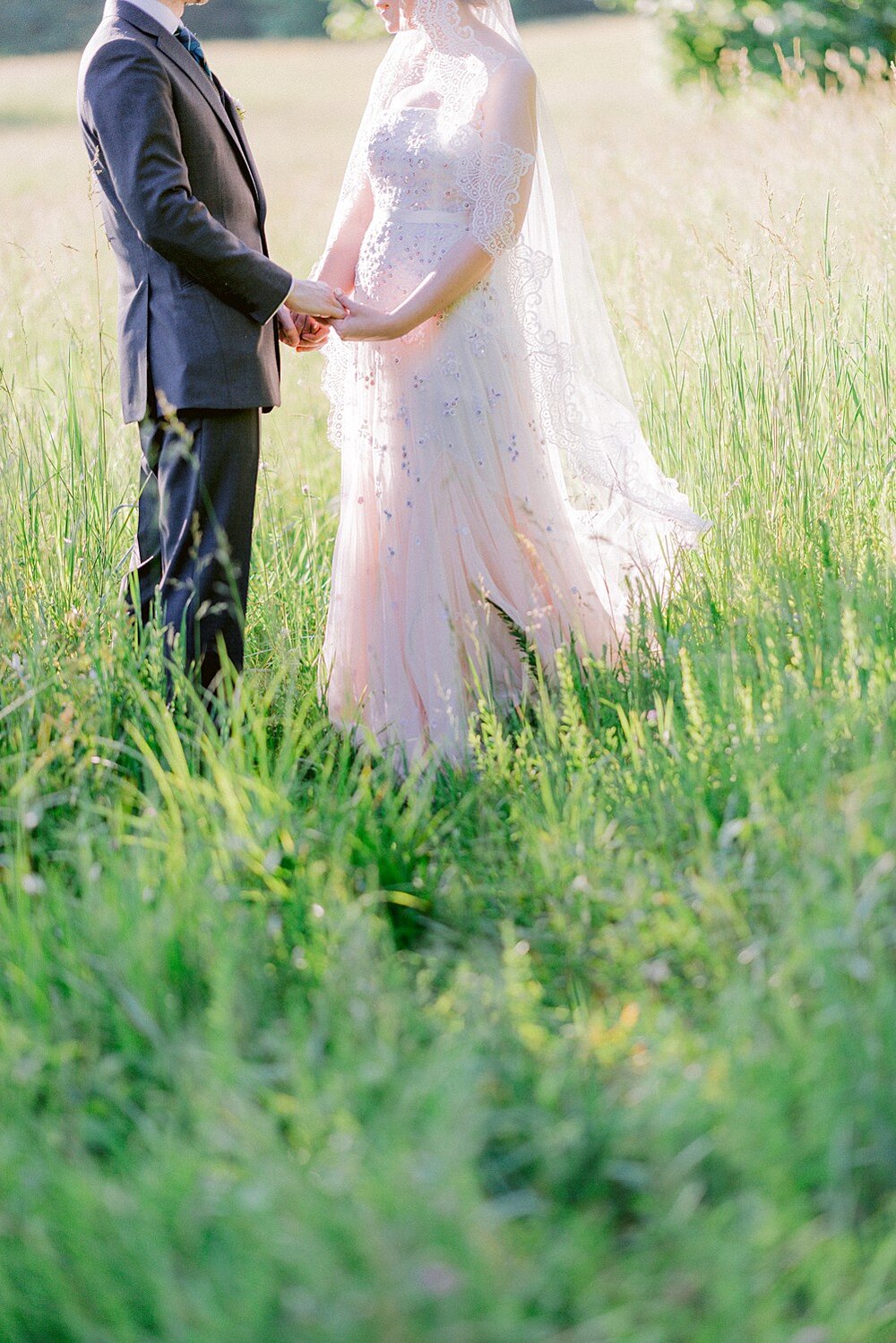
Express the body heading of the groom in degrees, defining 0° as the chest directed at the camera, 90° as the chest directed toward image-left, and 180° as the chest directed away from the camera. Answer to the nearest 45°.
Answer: approximately 270°

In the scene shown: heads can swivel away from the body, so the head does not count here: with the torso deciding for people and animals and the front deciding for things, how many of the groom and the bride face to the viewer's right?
1

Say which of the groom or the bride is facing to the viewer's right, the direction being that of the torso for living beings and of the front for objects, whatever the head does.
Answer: the groom

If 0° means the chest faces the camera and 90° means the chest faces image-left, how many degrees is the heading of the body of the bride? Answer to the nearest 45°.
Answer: approximately 45°
